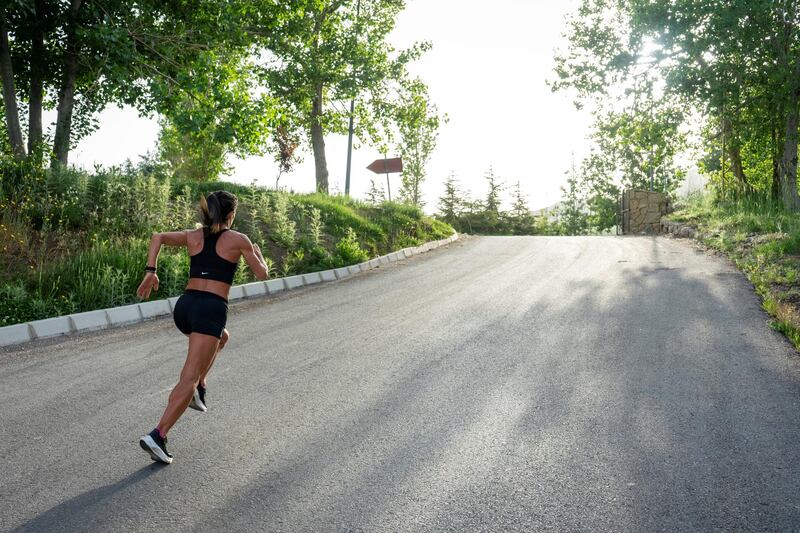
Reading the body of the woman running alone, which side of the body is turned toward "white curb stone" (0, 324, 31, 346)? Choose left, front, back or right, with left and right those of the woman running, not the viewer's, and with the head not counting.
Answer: left

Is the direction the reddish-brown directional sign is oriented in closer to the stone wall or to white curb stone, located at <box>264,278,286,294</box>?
the white curb stone

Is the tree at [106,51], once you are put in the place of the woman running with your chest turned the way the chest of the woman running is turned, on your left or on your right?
on your left

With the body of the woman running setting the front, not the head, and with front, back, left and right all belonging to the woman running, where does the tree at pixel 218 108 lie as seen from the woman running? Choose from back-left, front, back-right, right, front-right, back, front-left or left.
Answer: front-left

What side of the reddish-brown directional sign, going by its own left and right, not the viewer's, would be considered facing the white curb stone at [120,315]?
front

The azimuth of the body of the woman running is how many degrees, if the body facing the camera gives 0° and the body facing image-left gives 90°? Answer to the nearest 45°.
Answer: approximately 225°

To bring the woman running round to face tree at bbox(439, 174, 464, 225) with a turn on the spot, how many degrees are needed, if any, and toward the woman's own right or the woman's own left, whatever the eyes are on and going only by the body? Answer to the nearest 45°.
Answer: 0° — they already face it

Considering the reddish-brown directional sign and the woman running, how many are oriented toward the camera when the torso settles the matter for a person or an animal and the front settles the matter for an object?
1

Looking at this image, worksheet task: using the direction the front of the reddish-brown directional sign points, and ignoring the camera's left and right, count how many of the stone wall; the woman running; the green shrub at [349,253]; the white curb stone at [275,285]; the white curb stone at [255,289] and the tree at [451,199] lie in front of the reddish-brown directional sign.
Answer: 4

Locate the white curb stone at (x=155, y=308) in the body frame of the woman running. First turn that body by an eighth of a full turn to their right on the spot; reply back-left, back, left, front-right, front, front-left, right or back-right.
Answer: left

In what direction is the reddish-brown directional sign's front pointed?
toward the camera

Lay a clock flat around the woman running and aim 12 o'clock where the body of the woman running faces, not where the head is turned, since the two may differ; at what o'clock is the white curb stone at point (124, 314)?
The white curb stone is roughly at 10 o'clock from the woman running.

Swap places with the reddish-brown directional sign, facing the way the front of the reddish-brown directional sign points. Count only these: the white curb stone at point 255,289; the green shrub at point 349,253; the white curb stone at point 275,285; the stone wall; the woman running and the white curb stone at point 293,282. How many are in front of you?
5

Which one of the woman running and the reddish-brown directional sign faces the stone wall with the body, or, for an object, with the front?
the woman running

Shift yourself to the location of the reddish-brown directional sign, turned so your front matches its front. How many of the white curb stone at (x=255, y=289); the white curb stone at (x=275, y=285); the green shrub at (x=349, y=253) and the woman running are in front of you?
4

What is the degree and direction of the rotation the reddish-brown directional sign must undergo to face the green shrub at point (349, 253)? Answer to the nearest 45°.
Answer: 0° — it already faces it

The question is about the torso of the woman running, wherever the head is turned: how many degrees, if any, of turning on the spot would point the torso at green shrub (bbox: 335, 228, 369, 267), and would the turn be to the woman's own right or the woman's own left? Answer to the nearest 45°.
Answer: approximately 45° to the woman's own left
